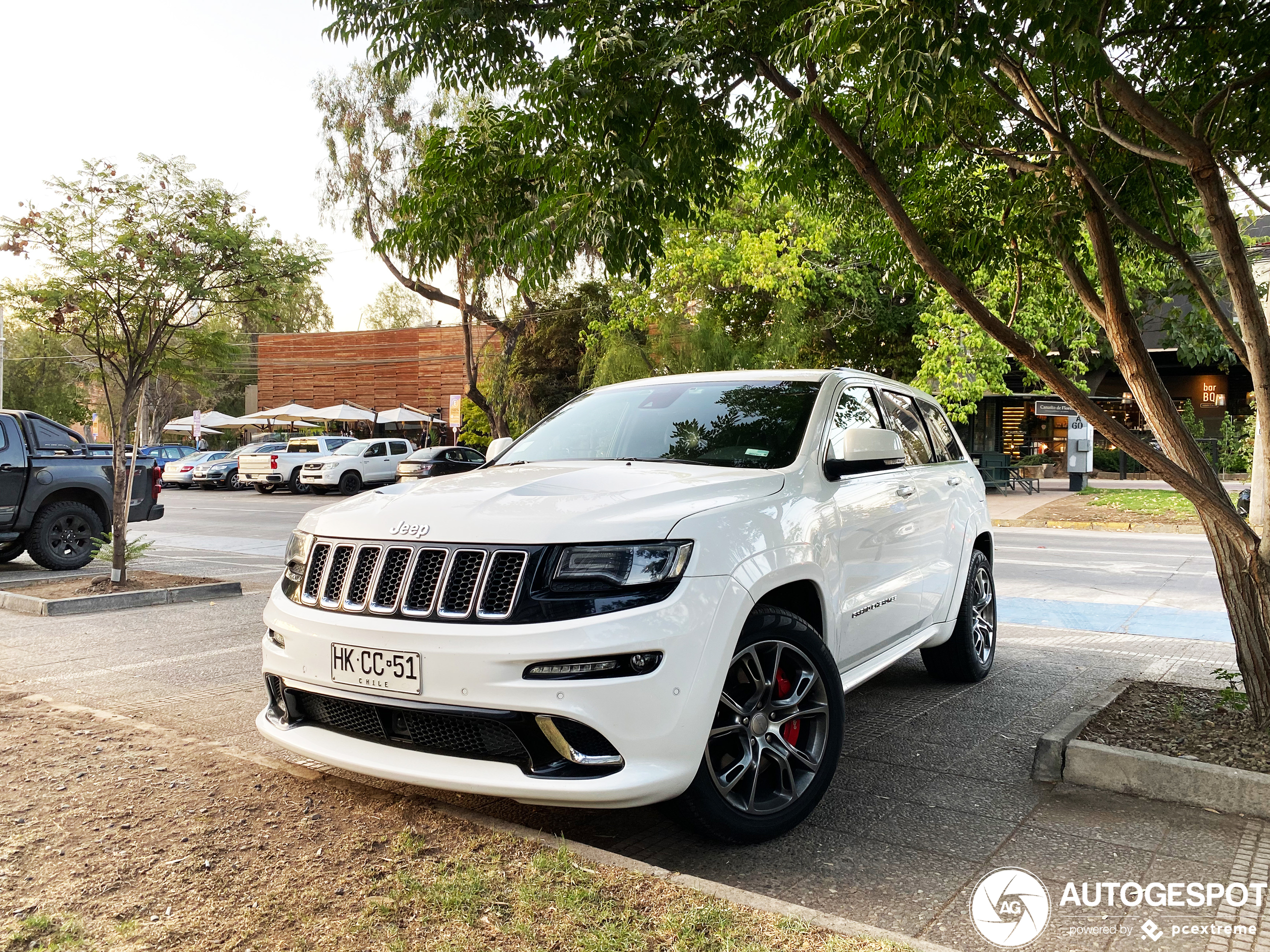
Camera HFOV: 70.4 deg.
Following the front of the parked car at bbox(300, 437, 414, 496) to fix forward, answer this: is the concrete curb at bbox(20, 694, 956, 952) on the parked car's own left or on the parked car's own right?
on the parked car's own left

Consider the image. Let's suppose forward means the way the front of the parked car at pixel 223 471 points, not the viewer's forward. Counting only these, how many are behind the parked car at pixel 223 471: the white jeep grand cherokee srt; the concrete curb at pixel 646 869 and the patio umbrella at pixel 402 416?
1

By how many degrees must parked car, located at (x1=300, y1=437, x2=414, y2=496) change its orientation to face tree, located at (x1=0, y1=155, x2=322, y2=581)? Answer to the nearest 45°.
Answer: approximately 45° to its left

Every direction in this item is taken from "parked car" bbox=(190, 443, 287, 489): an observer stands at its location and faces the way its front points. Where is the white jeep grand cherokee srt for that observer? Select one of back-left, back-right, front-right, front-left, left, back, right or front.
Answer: front-left

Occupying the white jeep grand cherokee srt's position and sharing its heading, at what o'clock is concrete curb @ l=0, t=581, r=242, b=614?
The concrete curb is roughly at 3 o'clock from the white jeep grand cherokee srt.

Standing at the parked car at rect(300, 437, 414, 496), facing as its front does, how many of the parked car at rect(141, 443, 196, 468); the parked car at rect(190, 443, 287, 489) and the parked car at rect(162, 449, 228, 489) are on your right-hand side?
3

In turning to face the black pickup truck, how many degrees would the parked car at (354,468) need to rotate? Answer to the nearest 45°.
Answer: approximately 45° to its left

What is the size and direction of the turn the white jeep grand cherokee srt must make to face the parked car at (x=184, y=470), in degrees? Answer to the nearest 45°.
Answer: approximately 90° to its right

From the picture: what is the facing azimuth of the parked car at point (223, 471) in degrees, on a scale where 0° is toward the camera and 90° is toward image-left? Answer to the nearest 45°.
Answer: approximately 45°

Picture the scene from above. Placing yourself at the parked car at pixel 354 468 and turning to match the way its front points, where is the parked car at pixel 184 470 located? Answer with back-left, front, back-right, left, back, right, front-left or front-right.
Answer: right

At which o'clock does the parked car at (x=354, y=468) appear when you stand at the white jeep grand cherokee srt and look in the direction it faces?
The parked car is roughly at 4 o'clock from the white jeep grand cherokee srt.

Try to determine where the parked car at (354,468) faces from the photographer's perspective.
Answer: facing the viewer and to the left of the viewer

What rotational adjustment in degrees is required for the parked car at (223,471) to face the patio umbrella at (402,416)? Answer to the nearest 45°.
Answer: approximately 180°

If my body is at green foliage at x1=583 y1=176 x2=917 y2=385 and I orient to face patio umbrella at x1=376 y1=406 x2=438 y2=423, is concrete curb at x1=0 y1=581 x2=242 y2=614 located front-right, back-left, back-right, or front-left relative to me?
back-left

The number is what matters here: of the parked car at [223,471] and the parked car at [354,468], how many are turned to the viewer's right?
0

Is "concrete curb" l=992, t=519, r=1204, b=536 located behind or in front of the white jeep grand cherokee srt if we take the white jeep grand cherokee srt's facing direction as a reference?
behind
